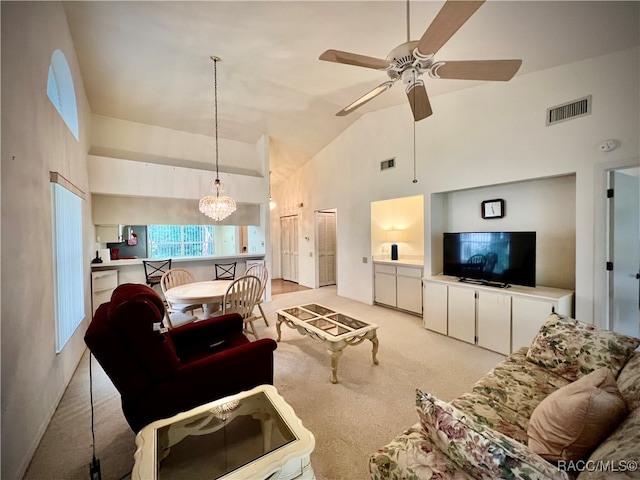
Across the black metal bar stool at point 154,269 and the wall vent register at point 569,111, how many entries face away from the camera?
1

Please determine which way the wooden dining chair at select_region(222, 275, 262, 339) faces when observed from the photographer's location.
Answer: facing away from the viewer and to the left of the viewer

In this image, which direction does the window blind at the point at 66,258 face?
to the viewer's right

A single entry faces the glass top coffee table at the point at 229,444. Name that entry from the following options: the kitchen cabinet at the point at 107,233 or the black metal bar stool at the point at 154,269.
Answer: the kitchen cabinet

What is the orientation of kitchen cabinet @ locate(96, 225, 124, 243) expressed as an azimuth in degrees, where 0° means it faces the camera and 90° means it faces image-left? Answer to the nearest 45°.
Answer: approximately 0°

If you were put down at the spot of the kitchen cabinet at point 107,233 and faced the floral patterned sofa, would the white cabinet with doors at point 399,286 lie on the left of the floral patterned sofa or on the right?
left

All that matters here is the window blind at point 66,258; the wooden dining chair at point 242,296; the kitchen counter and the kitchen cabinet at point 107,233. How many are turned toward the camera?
2

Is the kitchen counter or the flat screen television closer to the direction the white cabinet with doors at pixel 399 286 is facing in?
the kitchen counter

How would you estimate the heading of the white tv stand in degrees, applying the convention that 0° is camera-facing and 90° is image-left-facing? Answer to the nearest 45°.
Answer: approximately 45°

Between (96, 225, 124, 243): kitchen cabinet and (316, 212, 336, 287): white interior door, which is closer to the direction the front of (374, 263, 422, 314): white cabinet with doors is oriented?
the kitchen cabinet
